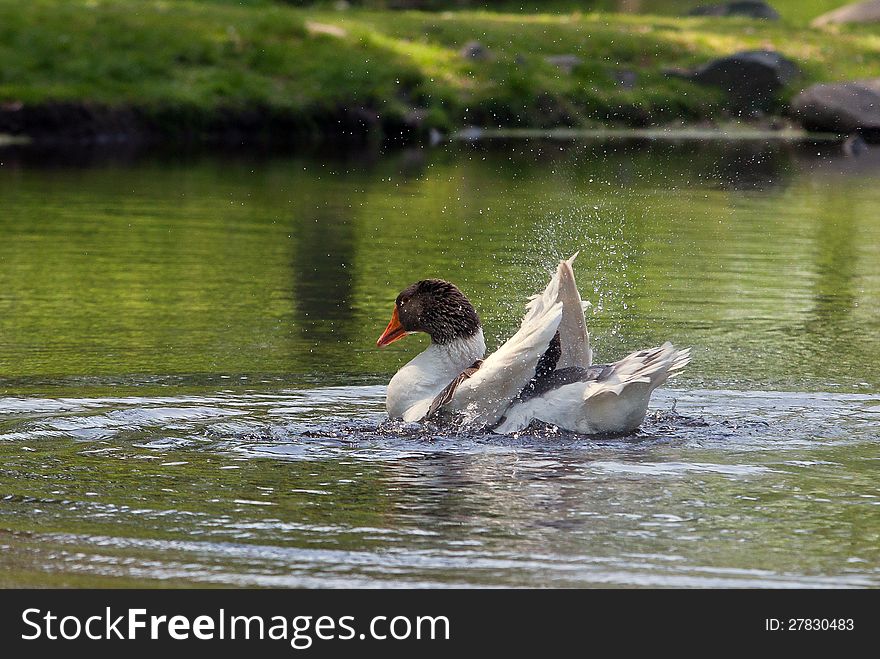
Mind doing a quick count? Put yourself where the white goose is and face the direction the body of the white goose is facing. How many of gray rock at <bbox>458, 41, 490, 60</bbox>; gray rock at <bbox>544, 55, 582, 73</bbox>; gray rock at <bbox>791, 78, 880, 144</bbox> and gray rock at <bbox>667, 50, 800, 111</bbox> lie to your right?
4

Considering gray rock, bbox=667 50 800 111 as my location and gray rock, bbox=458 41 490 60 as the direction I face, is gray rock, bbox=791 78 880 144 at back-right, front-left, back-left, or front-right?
back-left

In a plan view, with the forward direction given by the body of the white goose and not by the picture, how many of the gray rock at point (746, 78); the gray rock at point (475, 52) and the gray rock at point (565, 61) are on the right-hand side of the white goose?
3

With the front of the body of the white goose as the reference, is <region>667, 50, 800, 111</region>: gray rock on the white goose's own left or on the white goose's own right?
on the white goose's own right

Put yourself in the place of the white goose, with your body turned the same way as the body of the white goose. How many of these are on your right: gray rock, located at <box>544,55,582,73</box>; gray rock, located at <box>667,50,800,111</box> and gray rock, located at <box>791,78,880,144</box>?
3

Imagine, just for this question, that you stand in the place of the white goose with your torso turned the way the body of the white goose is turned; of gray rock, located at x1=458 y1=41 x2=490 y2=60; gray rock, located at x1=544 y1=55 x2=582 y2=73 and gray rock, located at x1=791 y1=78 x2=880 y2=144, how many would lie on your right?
3

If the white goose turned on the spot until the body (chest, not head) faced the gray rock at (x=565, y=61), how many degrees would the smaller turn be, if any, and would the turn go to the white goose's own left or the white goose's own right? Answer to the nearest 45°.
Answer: approximately 90° to the white goose's own right

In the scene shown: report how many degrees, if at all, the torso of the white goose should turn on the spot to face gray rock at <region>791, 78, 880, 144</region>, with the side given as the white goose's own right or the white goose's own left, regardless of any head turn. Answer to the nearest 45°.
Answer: approximately 90° to the white goose's own right

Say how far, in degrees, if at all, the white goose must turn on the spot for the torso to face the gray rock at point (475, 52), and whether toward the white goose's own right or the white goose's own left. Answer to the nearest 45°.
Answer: approximately 90° to the white goose's own right

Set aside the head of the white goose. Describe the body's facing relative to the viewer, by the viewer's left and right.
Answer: facing to the left of the viewer
